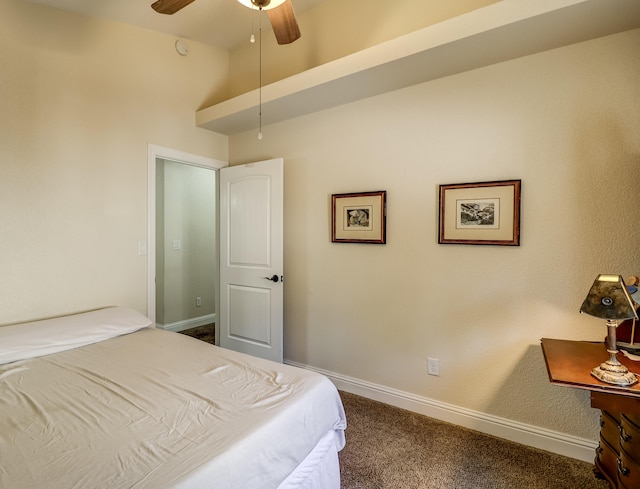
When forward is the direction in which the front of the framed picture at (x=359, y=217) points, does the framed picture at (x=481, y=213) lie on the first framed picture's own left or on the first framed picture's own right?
on the first framed picture's own left

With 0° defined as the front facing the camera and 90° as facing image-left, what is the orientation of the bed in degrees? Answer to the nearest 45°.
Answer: approximately 315°

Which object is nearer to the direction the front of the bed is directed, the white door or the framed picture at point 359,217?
the framed picture

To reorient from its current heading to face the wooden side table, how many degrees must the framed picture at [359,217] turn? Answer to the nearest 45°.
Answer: approximately 90° to its left

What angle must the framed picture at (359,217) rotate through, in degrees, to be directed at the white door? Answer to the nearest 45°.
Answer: approximately 45° to its right

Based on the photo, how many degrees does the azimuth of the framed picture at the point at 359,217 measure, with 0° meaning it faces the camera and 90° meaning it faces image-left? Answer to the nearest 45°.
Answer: approximately 45°

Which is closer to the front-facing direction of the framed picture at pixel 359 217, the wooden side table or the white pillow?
the white pillow

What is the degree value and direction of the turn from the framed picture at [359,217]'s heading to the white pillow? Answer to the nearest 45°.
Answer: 0° — it already faces it

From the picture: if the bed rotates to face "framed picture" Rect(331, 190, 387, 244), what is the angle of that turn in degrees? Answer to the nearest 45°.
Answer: approximately 90° to its left

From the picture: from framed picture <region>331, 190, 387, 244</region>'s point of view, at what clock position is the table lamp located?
The table lamp is roughly at 9 o'clock from the framed picture.
